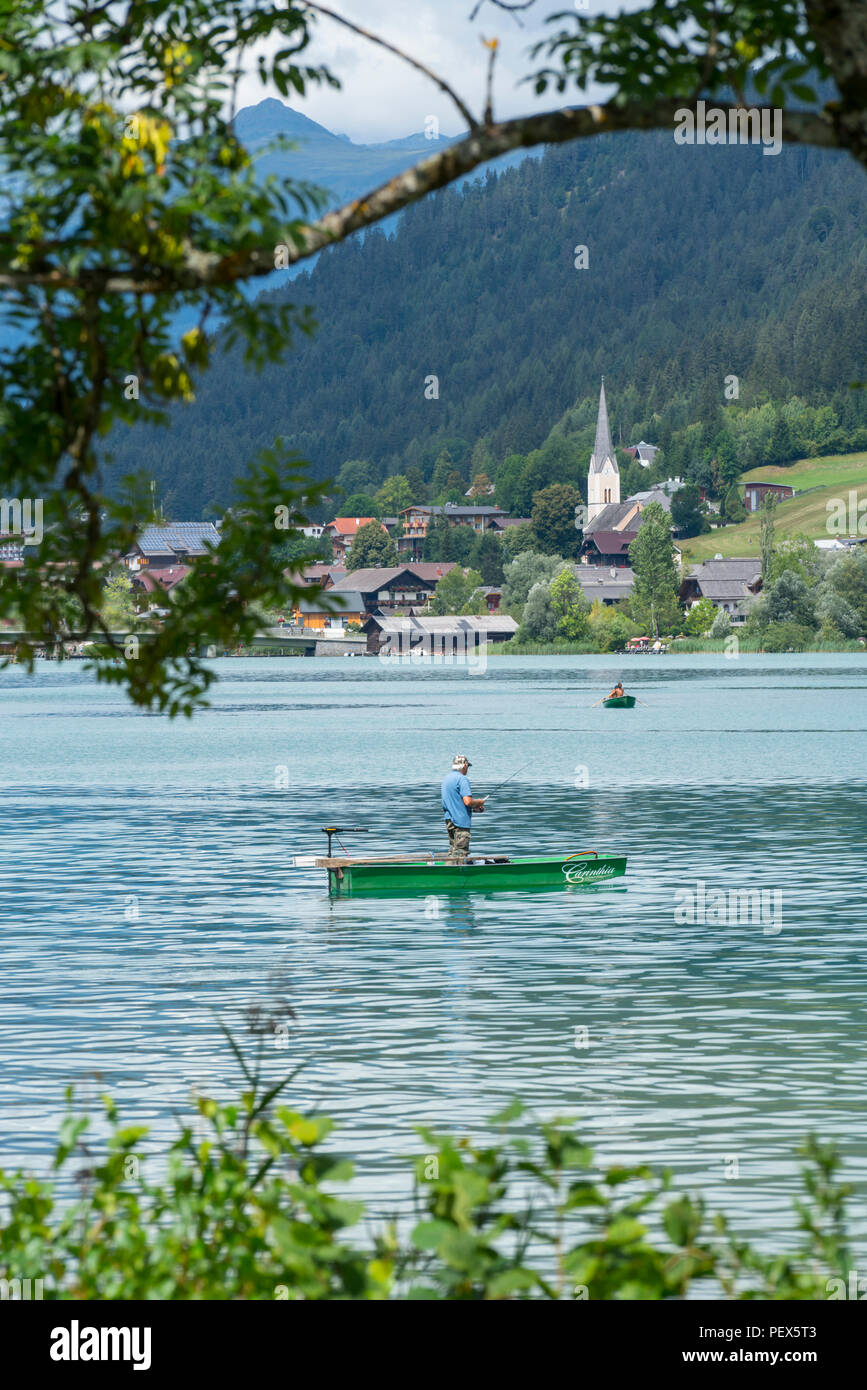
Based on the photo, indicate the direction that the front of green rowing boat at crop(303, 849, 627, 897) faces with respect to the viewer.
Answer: facing to the right of the viewer

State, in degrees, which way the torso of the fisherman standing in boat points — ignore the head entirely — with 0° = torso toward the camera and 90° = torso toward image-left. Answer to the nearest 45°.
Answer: approximately 225°
